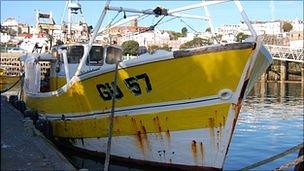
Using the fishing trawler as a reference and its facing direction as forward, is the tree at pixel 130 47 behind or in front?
behind

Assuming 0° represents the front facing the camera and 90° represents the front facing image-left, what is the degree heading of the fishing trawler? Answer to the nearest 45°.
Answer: approximately 315°
